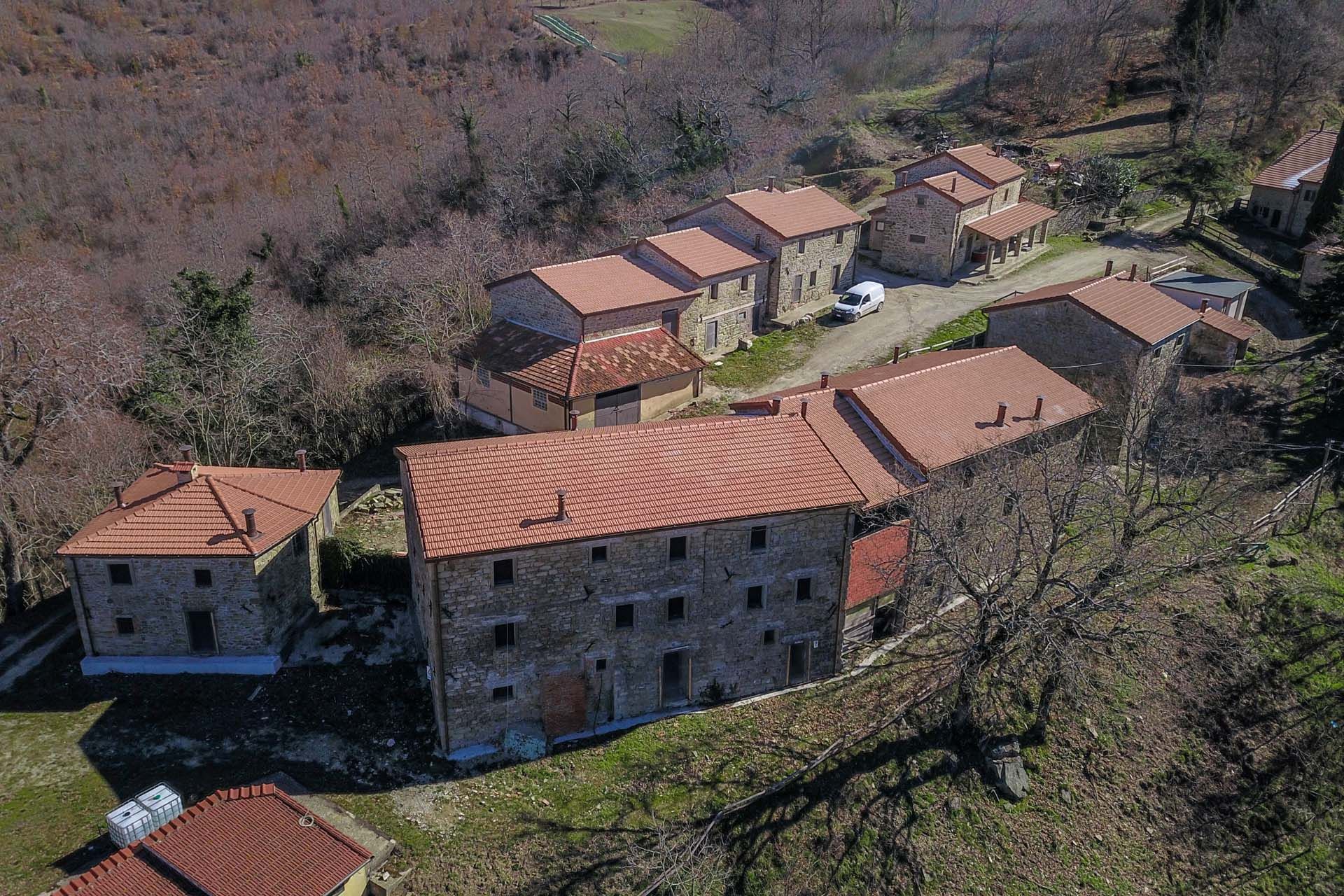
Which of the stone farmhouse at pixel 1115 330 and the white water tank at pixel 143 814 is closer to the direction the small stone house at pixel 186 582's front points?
the white water tank

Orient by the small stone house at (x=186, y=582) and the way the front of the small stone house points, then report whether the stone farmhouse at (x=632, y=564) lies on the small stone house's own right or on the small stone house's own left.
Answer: on the small stone house's own left

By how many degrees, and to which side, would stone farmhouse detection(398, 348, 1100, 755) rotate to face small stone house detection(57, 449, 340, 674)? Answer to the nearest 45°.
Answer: approximately 90° to its right

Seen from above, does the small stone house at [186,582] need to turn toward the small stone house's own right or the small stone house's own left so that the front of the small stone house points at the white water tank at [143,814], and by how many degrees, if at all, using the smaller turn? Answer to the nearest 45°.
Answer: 0° — it already faces it

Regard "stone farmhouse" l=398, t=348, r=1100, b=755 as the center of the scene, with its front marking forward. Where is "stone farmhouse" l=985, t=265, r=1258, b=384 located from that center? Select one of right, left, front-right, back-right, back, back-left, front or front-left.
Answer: back-left

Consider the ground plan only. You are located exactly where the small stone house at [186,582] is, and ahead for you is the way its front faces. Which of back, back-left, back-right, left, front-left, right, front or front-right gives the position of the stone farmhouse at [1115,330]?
left

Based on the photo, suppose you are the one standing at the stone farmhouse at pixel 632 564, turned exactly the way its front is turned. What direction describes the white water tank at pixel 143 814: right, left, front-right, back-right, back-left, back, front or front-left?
front-right

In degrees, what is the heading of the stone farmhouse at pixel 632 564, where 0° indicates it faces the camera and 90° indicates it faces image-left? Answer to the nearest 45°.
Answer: approximately 0°

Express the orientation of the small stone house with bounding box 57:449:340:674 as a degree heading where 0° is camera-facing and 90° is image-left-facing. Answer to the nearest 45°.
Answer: approximately 0°

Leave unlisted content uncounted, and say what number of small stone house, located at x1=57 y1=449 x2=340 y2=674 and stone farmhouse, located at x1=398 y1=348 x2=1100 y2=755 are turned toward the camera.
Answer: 2
